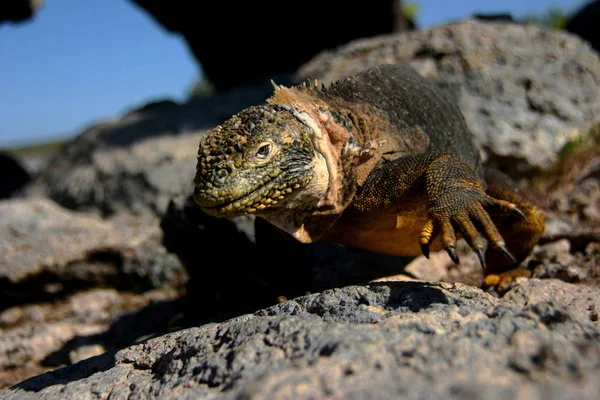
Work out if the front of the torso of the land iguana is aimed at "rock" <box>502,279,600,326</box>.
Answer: no

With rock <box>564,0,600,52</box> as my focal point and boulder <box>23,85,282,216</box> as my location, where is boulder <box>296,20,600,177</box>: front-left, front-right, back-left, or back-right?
front-right

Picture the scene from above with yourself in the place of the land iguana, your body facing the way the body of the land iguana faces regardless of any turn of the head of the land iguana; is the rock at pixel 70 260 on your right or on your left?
on your right

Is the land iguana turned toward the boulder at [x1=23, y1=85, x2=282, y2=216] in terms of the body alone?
no

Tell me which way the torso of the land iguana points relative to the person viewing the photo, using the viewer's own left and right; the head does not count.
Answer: facing the viewer and to the left of the viewer

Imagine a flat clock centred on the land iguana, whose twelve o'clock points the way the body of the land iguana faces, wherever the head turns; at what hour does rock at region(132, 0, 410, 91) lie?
The rock is roughly at 4 o'clock from the land iguana.

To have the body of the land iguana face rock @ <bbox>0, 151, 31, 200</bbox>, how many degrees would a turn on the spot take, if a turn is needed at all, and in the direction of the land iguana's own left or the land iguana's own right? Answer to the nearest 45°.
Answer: approximately 90° to the land iguana's own right

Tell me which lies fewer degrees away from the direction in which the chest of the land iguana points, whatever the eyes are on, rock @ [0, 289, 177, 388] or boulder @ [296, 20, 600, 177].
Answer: the rock
